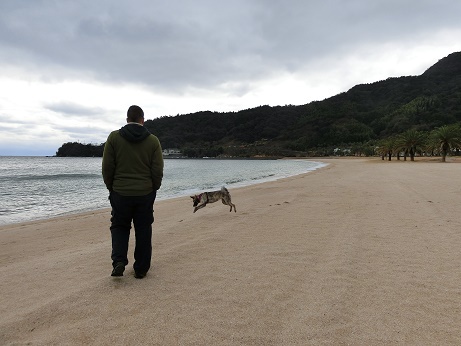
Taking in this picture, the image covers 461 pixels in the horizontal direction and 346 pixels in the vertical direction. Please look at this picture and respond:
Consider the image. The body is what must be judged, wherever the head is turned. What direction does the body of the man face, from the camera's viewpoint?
away from the camera

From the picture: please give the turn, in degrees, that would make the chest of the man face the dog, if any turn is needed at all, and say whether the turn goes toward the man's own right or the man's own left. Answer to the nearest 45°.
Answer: approximately 45° to the man's own right

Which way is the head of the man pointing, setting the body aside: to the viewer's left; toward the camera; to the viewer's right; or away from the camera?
away from the camera

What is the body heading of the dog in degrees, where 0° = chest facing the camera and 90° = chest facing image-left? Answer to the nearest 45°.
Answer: approximately 90°

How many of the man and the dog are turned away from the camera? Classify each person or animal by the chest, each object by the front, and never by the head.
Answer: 1

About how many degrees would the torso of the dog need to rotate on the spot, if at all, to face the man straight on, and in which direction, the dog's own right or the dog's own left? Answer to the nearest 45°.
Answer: approximately 90° to the dog's own left

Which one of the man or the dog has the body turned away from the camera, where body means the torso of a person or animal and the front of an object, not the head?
the man

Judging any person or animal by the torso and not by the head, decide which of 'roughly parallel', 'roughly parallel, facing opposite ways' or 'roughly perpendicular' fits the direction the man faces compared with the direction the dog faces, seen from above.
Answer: roughly perpendicular
